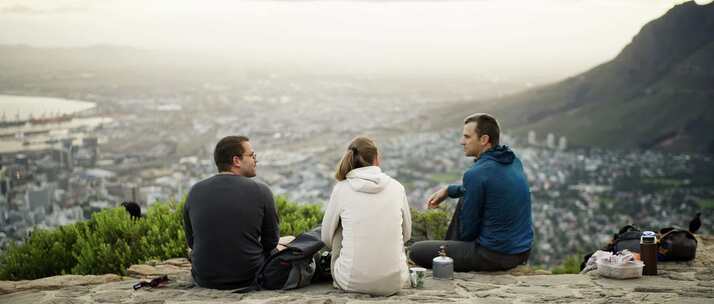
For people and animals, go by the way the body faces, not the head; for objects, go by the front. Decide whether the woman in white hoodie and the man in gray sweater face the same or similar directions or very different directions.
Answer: same or similar directions

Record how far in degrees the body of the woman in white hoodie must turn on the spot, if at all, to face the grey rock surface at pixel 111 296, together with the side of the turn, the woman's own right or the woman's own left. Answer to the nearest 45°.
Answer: approximately 90° to the woman's own left

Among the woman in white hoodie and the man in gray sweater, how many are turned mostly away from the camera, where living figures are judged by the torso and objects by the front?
2

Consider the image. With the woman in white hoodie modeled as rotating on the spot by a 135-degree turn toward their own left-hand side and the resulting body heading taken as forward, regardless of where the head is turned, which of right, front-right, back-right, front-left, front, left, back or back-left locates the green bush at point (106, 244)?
right

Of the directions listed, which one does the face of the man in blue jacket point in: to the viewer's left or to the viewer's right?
to the viewer's left

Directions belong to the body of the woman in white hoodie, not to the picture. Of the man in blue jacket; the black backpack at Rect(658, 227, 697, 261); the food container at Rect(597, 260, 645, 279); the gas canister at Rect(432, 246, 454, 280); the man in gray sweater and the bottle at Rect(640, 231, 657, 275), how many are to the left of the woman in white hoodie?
1

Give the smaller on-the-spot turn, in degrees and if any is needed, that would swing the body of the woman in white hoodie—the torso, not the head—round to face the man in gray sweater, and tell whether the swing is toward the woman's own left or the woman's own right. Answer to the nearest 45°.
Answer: approximately 90° to the woman's own left

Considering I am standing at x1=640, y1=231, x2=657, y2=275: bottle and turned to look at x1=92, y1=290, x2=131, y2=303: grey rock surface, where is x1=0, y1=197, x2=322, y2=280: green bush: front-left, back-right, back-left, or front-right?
front-right

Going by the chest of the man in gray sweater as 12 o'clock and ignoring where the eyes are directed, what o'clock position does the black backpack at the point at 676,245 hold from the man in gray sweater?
The black backpack is roughly at 3 o'clock from the man in gray sweater.

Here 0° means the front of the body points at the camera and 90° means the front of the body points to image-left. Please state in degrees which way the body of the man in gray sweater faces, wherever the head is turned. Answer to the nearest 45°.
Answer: approximately 180°

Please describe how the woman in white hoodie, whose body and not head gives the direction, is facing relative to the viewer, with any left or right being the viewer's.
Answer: facing away from the viewer

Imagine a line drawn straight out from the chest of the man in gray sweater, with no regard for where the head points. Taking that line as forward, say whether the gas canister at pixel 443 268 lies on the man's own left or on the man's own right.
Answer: on the man's own right

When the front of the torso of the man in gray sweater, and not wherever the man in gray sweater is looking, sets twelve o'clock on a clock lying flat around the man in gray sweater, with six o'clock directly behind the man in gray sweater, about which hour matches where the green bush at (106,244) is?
The green bush is roughly at 11 o'clock from the man in gray sweater.
